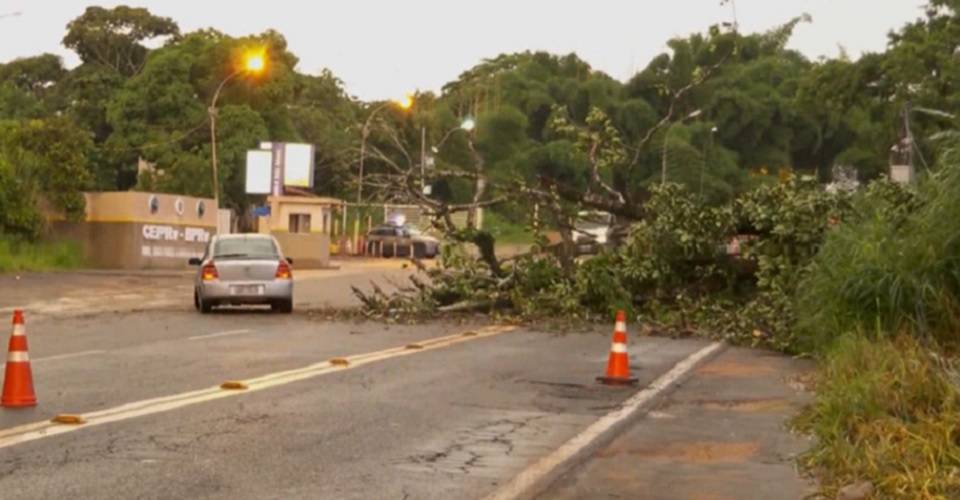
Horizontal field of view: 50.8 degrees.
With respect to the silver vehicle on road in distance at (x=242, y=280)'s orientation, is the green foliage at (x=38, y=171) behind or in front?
in front

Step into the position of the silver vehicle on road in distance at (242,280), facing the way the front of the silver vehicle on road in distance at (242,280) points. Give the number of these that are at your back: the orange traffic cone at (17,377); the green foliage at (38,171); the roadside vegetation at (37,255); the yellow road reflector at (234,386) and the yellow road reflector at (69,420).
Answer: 3

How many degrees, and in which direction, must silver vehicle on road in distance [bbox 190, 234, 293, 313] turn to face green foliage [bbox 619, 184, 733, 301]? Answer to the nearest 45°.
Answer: approximately 135° to its right

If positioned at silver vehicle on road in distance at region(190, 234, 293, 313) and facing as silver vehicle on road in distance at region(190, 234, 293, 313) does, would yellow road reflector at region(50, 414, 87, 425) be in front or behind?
behind

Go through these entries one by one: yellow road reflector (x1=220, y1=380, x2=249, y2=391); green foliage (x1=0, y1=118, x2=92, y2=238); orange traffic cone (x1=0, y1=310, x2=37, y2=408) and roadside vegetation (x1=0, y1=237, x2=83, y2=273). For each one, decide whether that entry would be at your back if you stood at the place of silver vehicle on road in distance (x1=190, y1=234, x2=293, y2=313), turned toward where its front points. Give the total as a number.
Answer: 2

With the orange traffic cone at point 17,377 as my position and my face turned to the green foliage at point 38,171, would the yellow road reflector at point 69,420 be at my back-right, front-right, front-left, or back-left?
back-right

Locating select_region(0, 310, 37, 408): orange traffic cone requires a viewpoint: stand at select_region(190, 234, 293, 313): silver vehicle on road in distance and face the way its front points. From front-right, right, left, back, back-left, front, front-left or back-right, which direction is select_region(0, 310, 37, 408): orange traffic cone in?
back

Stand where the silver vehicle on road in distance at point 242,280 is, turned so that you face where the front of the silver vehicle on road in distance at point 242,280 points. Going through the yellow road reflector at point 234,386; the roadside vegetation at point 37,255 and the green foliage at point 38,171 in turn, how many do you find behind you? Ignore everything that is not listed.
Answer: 1

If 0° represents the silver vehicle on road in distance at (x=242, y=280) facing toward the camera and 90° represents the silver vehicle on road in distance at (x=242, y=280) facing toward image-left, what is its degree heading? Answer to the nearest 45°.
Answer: approximately 180°

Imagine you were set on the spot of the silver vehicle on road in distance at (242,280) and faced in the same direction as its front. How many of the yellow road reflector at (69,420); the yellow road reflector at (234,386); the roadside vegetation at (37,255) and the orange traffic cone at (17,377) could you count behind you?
3

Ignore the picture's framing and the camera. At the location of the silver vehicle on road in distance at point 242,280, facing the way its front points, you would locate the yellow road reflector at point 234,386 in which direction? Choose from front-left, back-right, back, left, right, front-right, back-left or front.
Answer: back

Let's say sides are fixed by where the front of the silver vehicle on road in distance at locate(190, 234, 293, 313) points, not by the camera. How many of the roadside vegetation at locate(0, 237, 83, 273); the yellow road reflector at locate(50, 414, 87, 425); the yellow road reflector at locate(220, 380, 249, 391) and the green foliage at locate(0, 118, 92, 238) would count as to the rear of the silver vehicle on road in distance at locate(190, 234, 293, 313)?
2

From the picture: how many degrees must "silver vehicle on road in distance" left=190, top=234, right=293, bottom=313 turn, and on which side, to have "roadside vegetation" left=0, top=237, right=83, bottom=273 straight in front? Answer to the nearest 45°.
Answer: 0° — it already faces it
